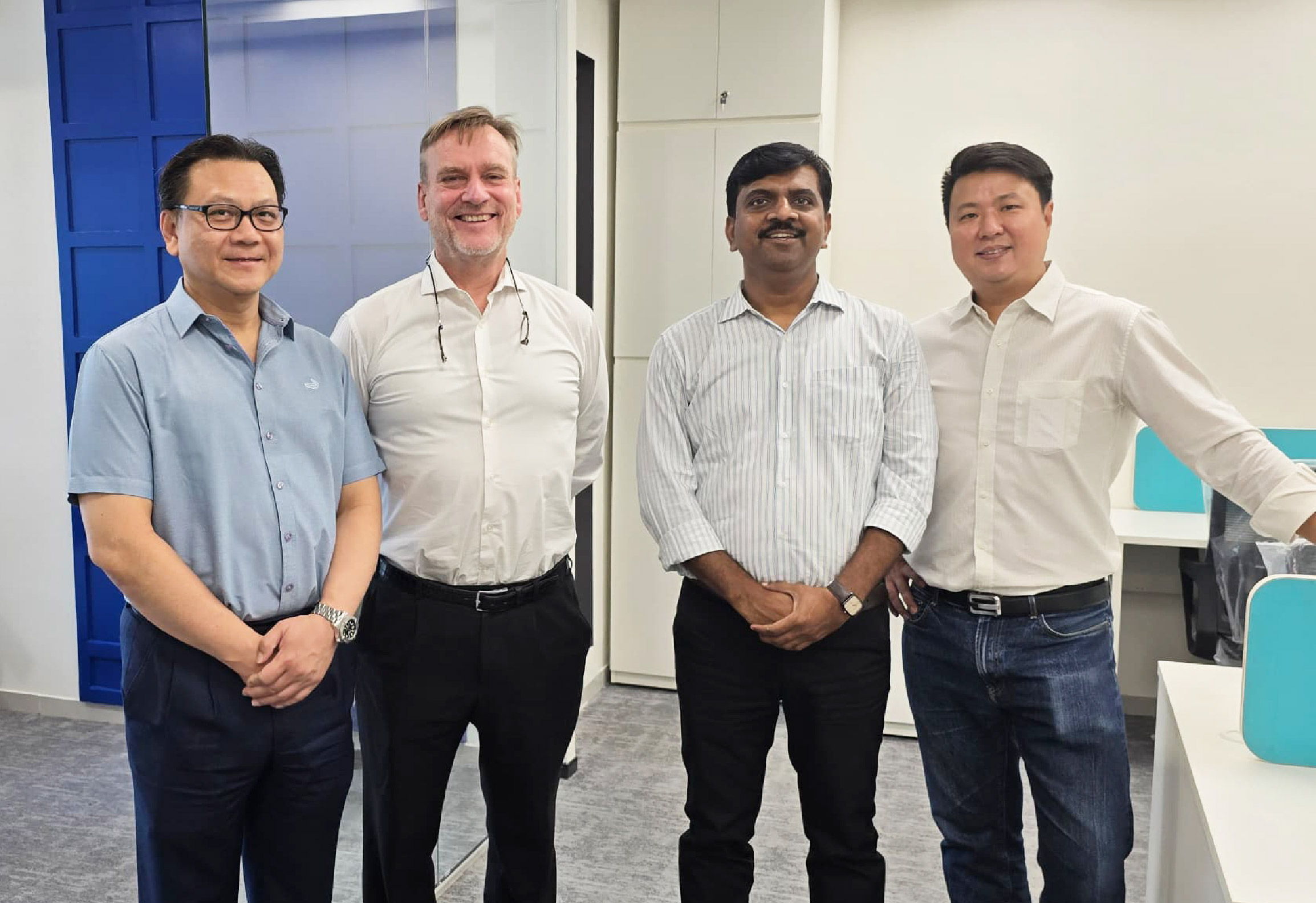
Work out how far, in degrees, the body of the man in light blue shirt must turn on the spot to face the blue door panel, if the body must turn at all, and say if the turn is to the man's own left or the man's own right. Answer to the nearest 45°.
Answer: approximately 135° to the man's own left

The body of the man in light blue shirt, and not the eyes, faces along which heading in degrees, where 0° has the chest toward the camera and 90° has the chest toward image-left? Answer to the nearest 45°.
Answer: approximately 315°

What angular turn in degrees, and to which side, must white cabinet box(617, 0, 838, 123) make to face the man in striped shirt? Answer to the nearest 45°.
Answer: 0° — it already faces them

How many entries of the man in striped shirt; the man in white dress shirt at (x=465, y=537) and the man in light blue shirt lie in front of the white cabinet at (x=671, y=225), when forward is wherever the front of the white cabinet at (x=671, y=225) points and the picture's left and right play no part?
3

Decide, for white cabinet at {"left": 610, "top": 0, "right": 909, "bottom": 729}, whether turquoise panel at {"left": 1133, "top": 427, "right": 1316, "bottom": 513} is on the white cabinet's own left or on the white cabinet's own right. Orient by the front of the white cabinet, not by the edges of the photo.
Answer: on the white cabinet's own left

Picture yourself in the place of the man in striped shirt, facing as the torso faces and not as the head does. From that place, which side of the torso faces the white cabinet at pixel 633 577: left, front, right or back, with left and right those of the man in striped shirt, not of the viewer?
back

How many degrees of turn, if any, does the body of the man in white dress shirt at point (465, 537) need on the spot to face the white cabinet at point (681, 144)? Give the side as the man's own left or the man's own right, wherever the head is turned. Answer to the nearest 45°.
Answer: approximately 180°

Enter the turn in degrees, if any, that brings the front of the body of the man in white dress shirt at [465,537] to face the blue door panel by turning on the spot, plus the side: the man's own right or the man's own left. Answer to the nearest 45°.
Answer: approximately 135° to the man's own right

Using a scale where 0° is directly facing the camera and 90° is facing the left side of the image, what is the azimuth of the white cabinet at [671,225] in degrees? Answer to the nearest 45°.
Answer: approximately 0°
